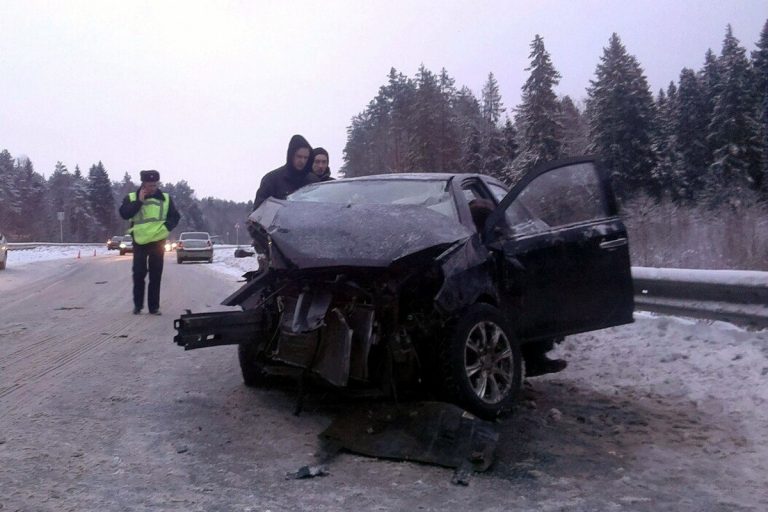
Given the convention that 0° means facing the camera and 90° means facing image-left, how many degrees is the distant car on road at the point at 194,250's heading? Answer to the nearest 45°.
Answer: approximately 180°

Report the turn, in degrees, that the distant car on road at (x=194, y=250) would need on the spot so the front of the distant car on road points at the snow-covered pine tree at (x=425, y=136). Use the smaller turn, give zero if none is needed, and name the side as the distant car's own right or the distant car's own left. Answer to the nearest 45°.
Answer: approximately 45° to the distant car's own right

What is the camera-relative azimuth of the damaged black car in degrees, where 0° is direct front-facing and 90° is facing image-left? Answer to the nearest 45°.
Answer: approximately 45°

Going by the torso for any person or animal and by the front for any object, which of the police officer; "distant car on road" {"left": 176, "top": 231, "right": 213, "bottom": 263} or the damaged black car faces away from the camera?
the distant car on road

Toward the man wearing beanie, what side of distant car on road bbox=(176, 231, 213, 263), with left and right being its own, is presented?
back

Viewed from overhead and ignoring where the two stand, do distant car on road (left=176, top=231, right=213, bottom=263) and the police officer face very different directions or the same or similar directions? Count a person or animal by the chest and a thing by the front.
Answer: very different directions

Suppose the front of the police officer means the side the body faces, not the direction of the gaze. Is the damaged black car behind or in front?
in front

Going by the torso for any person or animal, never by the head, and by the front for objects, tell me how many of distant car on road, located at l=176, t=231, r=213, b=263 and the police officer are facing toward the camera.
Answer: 1

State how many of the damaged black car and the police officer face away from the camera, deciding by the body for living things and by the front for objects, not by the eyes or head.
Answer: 0

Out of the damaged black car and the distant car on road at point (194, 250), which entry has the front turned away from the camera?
the distant car on road
